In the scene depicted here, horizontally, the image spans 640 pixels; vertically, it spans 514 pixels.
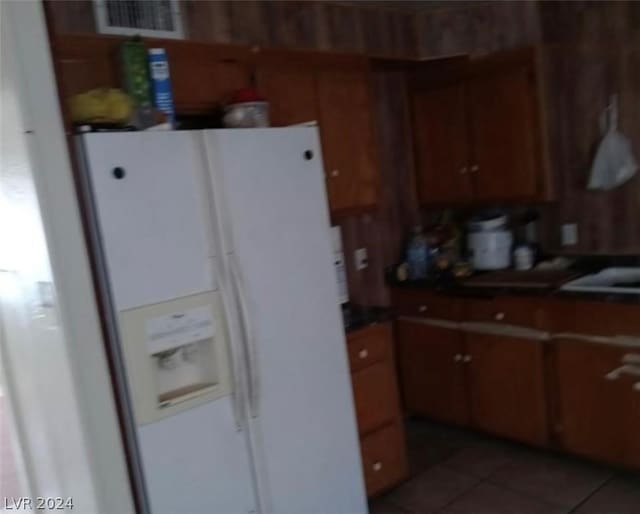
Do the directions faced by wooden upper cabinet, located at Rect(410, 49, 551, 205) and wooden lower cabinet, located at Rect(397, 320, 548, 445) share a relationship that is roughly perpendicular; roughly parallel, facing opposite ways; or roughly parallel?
roughly parallel

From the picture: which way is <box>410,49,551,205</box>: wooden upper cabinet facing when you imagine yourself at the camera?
facing the viewer and to the left of the viewer

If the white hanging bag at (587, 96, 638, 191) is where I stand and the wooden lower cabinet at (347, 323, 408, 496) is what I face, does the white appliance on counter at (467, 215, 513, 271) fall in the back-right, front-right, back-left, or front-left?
front-right

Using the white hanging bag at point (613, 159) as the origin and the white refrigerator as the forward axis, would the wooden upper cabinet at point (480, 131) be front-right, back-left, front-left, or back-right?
front-right

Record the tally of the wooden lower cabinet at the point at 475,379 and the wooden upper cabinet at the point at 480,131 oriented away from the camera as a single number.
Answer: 0

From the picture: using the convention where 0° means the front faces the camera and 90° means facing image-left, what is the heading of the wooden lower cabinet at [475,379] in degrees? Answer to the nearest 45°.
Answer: approximately 45°

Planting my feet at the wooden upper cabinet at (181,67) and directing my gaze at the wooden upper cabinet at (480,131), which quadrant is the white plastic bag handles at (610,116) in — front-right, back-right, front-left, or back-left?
front-right

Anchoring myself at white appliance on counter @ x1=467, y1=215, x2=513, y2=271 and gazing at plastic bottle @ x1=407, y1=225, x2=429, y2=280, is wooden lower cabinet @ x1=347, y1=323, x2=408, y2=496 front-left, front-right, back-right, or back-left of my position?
front-left
